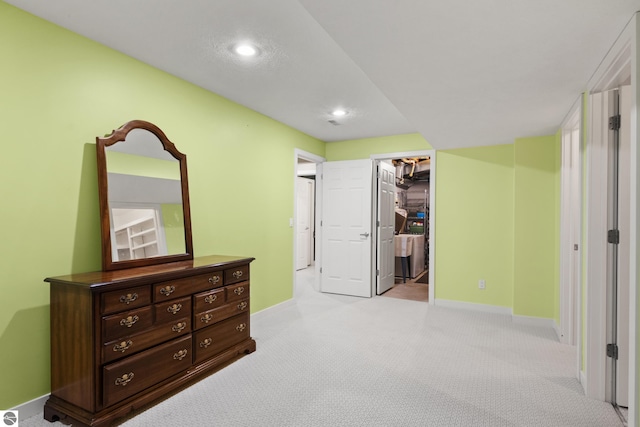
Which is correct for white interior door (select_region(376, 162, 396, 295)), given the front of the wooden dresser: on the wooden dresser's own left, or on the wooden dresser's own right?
on the wooden dresser's own left

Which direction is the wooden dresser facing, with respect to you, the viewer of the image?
facing the viewer and to the right of the viewer

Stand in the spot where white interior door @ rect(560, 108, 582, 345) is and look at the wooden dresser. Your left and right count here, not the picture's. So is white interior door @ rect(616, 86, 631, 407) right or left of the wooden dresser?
left

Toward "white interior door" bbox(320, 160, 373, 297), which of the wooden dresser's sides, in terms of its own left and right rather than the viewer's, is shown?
left

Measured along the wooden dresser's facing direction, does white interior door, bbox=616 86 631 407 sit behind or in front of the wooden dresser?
in front

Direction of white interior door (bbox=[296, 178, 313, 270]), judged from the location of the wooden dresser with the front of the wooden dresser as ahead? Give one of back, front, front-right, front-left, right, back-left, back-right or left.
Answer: left
